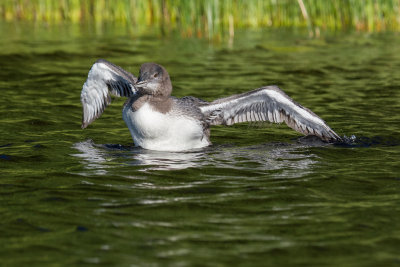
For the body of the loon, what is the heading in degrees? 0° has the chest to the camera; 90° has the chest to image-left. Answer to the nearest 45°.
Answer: approximately 45°
